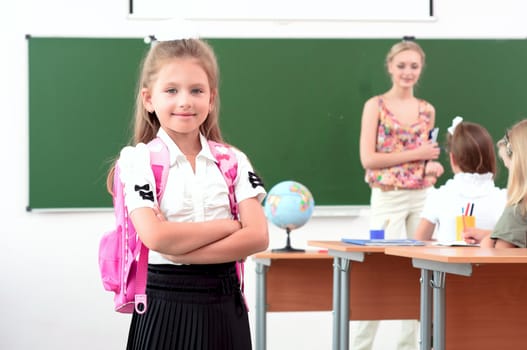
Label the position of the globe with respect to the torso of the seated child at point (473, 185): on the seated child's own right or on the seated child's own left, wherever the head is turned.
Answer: on the seated child's own left

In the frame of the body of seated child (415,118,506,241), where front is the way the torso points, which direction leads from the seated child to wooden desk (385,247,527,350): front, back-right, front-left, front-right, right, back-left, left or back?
back

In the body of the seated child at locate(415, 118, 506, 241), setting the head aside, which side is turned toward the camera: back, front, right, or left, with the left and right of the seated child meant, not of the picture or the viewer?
back

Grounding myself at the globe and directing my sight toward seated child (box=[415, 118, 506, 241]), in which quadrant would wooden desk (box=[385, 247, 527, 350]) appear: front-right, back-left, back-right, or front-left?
front-right

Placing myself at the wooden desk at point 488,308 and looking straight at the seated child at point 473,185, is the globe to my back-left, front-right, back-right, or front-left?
front-left
